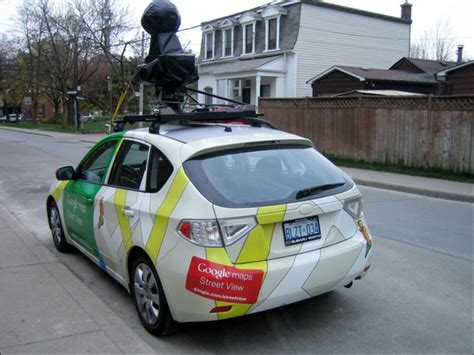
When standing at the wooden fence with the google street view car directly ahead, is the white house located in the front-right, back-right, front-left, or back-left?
back-right

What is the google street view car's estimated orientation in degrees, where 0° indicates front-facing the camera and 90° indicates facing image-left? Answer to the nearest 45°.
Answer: approximately 135°

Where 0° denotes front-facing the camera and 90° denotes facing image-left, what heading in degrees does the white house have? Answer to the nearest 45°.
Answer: approximately 45°

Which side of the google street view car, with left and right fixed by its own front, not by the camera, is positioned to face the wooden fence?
right

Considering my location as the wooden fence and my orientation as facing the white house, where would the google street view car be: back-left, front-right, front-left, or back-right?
back-left

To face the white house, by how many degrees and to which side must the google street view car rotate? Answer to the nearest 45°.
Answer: approximately 45° to its right

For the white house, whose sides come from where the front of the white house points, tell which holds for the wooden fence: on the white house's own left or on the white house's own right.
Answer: on the white house's own left

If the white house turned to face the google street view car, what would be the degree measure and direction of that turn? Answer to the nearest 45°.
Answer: approximately 45° to its left
